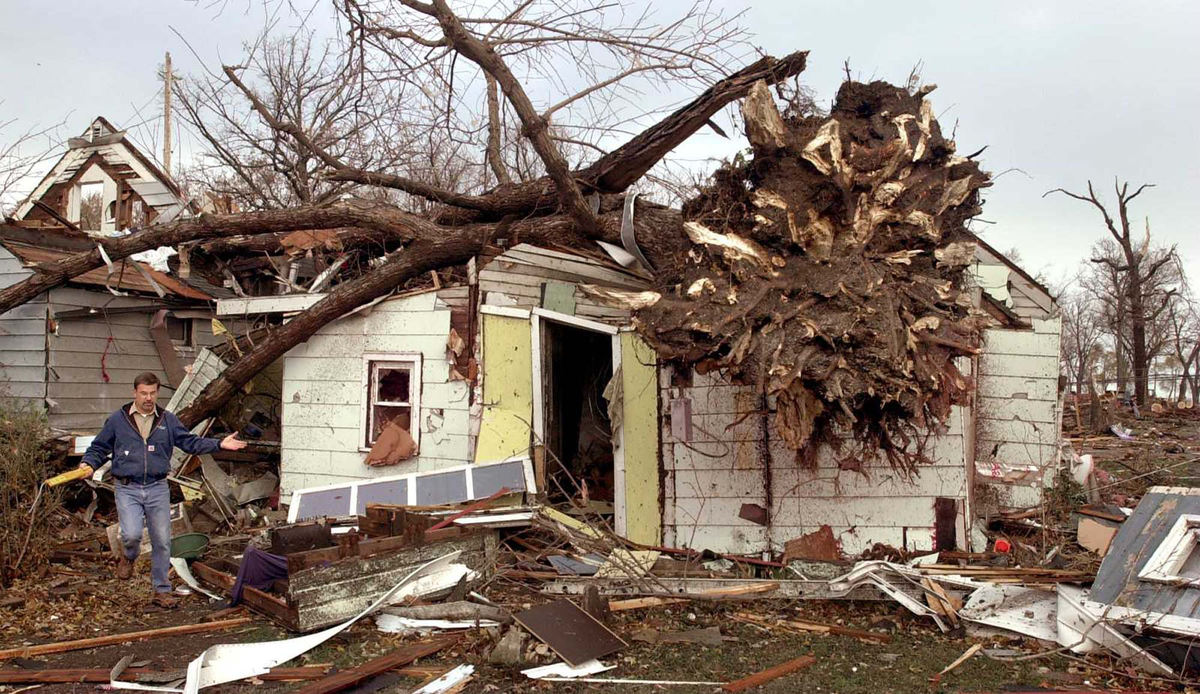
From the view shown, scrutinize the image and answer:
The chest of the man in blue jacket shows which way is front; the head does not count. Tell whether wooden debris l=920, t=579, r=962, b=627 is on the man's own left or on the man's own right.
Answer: on the man's own left

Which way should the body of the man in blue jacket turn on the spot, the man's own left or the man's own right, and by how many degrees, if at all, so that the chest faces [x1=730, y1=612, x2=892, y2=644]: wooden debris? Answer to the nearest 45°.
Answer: approximately 45° to the man's own left

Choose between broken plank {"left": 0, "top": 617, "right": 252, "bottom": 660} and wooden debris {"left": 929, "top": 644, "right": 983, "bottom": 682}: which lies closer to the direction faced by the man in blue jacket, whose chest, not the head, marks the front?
the broken plank

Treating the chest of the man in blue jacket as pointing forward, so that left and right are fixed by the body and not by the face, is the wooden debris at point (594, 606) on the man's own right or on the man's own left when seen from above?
on the man's own left

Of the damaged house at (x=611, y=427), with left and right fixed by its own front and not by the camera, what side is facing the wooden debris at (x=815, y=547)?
front

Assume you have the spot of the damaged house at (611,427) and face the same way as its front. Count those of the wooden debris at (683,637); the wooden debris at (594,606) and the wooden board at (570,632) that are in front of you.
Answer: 3

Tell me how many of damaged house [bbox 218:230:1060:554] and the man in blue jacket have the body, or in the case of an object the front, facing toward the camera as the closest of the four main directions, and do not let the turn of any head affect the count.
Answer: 2

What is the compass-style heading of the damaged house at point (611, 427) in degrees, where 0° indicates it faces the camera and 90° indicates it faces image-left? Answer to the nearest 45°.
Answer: approximately 0°

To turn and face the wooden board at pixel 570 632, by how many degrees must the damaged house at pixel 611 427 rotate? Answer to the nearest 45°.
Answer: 0° — it already faces it
